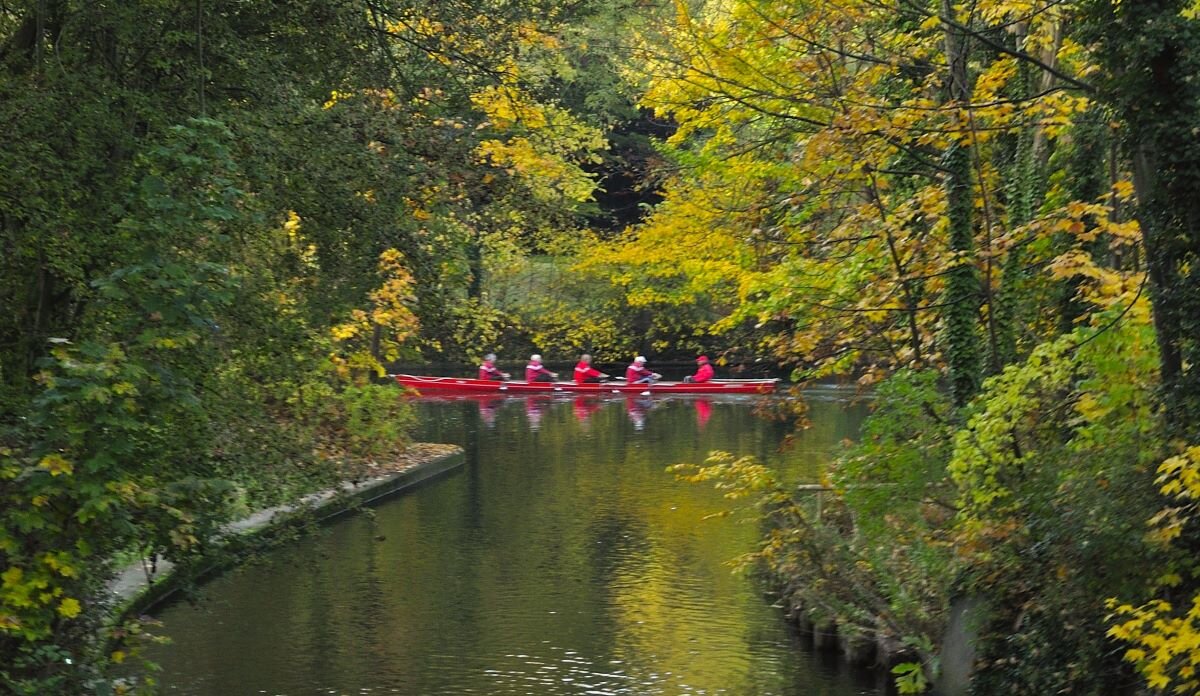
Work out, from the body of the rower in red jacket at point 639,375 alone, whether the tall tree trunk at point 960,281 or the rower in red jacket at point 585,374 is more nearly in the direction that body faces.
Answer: the tall tree trunk

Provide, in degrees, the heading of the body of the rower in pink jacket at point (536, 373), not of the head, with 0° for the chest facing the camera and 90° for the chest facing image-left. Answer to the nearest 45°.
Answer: approximately 270°

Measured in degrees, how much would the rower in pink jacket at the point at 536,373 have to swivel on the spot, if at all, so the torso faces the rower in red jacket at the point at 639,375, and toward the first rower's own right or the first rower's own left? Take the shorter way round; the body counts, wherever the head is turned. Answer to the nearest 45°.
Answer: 0° — they already face them

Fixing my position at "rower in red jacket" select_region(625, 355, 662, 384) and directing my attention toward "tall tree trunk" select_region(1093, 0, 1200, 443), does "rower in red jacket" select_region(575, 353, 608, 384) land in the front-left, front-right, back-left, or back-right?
back-right

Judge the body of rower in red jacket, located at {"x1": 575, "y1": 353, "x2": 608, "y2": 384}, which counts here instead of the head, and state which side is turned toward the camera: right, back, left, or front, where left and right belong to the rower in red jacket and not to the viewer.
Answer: right

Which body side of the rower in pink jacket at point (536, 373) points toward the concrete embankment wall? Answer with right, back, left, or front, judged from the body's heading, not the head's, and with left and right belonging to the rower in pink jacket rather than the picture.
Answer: right

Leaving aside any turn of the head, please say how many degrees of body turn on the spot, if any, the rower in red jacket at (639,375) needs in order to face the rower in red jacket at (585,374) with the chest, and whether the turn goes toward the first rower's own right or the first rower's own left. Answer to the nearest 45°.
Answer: approximately 180°

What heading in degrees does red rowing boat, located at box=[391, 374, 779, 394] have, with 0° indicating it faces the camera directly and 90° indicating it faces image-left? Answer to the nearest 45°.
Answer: approximately 90°

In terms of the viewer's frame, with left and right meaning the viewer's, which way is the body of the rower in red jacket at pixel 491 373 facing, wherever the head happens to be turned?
facing to the right of the viewer
